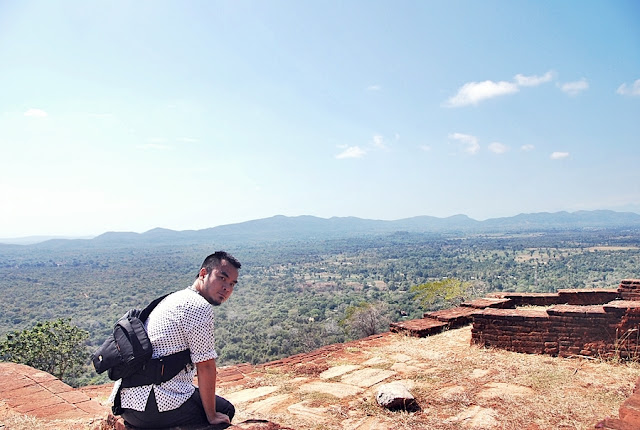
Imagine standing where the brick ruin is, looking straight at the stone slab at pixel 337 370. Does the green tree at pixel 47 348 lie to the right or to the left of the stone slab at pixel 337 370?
right

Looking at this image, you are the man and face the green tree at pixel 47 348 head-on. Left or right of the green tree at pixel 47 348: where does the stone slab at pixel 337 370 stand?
right

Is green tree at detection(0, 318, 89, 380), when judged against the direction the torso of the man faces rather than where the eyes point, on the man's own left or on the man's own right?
on the man's own left

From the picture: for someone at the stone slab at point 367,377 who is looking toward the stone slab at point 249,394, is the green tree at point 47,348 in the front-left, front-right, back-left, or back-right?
front-right

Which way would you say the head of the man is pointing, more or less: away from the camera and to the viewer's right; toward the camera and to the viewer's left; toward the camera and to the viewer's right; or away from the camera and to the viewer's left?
toward the camera and to the viewer's right
